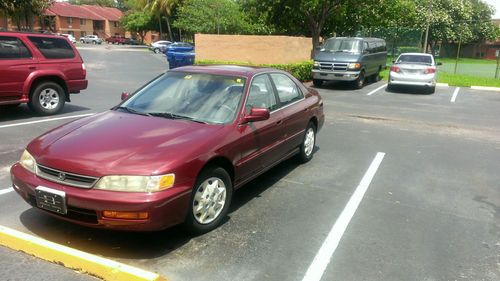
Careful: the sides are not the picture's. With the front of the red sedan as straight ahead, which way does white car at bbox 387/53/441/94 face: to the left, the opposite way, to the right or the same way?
the opposite way

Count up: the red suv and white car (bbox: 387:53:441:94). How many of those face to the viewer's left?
1

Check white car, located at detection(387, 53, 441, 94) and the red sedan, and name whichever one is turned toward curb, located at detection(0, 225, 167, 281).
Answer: the red sedan

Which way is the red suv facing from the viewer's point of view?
to the viewer's left

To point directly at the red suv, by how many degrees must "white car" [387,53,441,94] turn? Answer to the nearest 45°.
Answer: approximately 135° to its left

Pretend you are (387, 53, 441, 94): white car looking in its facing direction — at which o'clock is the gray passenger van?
The gray passenger van is roughly at 9 o'clock from the white car.

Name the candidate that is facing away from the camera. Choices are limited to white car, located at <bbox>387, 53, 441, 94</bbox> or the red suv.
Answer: the white car

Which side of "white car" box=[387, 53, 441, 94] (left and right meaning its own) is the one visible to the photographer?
back

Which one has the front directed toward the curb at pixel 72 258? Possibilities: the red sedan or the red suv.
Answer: the red sedan

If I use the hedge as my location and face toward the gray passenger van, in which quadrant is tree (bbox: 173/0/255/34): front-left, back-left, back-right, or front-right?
back-left

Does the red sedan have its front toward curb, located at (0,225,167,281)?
yes
